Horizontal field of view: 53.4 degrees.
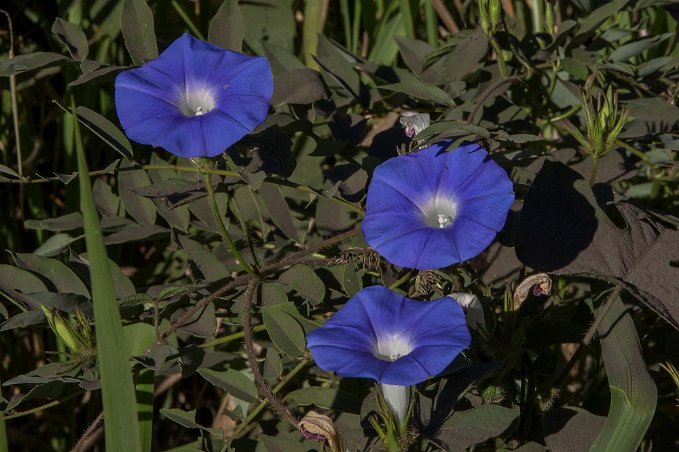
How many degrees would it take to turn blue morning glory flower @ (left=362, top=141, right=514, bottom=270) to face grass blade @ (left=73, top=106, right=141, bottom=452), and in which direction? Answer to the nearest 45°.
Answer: approximately 90° to its right

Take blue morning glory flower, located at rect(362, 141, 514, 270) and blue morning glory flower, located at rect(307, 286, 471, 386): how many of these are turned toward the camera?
2

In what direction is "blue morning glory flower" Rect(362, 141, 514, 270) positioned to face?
toward the camera

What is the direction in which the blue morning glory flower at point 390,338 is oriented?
toward the camera

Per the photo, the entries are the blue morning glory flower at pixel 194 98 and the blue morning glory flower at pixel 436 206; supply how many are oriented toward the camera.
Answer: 2

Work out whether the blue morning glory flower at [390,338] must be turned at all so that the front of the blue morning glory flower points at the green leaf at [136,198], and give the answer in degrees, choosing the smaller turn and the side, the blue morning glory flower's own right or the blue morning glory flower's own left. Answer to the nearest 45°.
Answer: approximately 135° to the blue morning glory flower's own right
